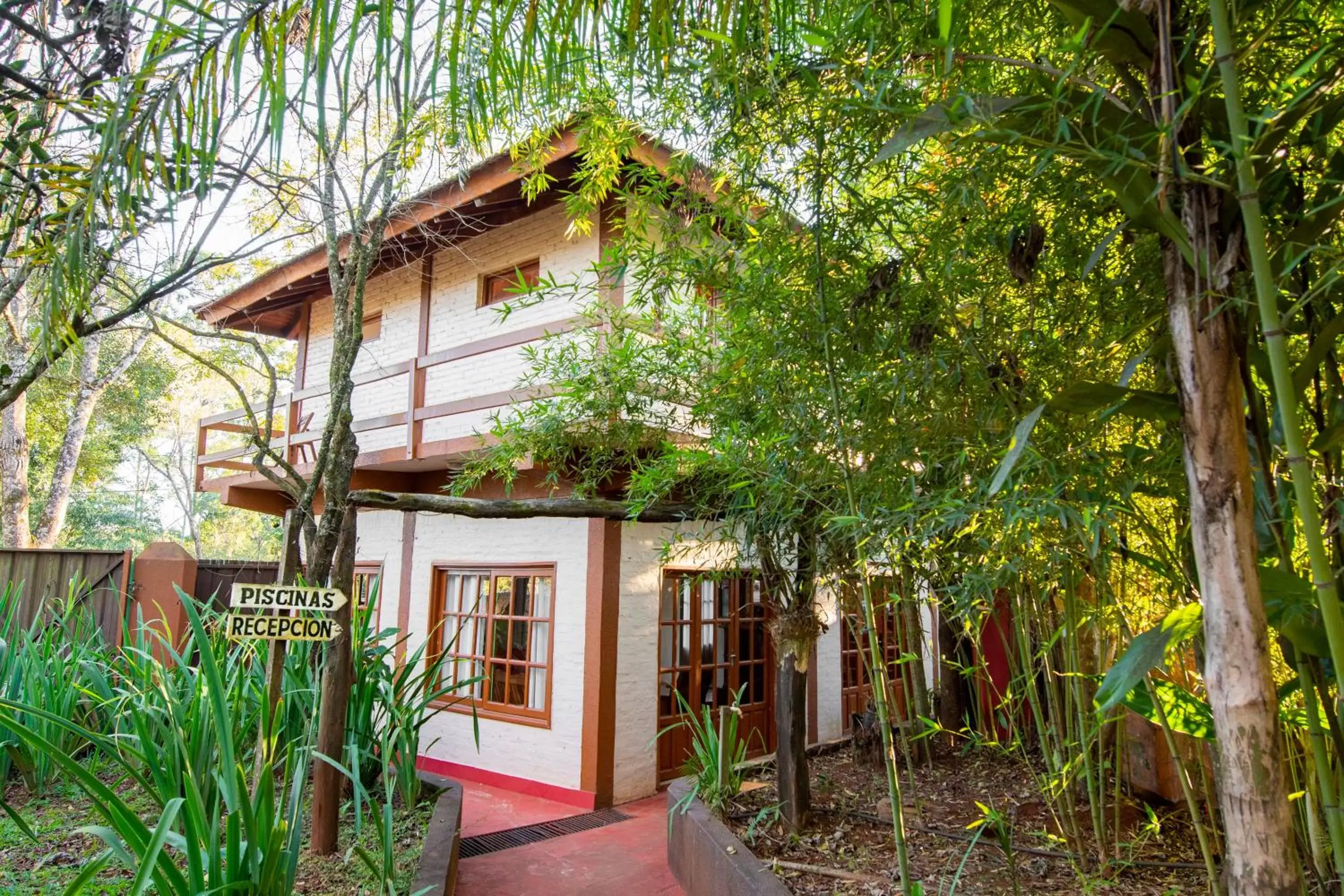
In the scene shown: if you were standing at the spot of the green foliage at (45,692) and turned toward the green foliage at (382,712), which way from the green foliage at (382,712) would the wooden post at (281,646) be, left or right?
right

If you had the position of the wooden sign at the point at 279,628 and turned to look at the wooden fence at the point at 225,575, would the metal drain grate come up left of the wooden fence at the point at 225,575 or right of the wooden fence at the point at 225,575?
right

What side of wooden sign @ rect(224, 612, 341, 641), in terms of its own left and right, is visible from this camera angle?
front

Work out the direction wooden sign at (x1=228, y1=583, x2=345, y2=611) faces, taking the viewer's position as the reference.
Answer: facing the viewer

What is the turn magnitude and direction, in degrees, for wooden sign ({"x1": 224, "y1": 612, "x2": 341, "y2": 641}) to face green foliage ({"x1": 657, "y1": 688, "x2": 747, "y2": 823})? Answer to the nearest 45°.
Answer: approximately 135° to its left

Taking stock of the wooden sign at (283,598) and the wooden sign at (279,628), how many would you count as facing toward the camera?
2

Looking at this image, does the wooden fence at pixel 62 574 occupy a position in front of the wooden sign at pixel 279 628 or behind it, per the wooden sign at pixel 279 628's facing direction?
behind

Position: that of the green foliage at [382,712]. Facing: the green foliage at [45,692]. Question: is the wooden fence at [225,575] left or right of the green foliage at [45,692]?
right

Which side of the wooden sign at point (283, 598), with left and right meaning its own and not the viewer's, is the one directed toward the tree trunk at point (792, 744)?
left

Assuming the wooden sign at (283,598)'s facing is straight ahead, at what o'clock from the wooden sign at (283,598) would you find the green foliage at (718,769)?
The green foliage is roughly at 8 o'clock from the wooden sign.

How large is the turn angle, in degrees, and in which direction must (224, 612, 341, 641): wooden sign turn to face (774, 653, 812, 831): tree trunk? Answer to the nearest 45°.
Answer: approximately 90° to its left
